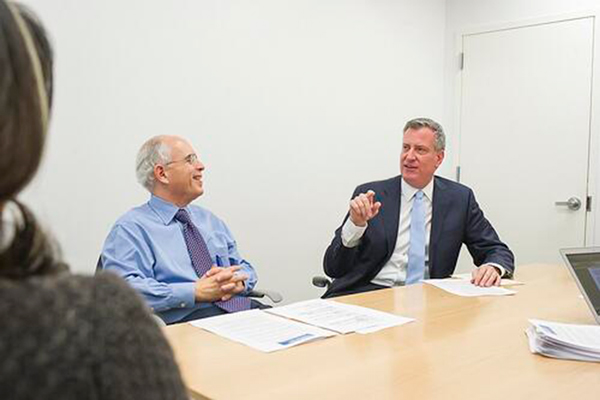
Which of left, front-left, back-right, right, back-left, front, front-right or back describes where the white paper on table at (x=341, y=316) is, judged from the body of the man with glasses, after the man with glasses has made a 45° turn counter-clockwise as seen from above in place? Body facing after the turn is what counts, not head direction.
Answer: front-right

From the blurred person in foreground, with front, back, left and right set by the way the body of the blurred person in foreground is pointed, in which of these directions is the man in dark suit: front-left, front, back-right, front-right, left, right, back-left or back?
front-right

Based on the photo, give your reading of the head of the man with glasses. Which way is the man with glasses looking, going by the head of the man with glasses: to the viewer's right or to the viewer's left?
to the viewer's right

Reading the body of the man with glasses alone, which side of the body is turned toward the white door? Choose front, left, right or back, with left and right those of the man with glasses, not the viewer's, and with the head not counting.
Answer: left

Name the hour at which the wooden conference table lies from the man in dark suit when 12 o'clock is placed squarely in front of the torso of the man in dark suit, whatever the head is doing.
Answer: The wooden conference table is roughly at 12 o'clock from the man in dark suit.

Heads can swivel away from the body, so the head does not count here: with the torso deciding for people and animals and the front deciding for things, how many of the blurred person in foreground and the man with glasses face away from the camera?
1

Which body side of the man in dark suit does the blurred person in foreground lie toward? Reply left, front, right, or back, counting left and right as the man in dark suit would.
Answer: front

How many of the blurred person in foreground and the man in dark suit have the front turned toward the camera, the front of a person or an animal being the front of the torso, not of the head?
1

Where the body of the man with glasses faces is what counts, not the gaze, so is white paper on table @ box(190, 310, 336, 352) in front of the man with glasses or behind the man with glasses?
in front

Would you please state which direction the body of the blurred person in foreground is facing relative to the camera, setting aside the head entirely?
away from the camera

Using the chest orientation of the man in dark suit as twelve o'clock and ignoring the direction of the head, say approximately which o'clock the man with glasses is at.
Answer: The man with glasses is roughly at 2 o'clock from the man in dark suit.

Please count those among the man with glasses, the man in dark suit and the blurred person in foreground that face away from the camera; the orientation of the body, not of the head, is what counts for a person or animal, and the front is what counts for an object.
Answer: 1

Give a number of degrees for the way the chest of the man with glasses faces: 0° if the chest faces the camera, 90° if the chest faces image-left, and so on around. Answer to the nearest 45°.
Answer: approximately 315°

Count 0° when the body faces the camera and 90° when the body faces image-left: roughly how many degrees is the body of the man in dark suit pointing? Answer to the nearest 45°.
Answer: approximately 0°

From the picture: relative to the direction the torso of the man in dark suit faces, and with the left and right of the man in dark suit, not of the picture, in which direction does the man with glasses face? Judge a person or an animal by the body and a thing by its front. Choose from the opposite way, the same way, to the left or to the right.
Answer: to the left

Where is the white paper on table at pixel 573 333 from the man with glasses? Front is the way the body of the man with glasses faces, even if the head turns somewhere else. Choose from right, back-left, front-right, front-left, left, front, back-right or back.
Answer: front

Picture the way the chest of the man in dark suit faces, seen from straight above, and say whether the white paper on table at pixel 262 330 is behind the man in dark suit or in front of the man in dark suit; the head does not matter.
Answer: in front

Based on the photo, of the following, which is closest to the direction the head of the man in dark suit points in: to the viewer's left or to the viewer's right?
to the viewer's left

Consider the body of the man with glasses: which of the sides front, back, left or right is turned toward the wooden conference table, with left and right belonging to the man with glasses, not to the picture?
front

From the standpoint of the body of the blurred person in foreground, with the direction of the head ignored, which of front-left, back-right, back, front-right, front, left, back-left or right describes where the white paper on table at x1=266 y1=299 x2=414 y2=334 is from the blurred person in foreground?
front-right
